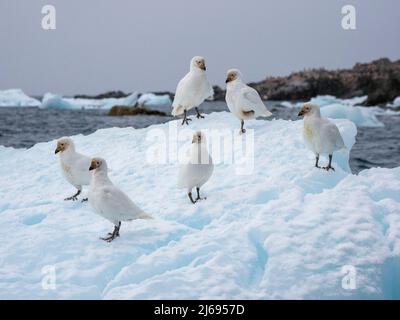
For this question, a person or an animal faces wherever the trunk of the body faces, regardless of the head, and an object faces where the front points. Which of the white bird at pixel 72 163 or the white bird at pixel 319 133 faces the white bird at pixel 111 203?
the white bird at pixel 319 133

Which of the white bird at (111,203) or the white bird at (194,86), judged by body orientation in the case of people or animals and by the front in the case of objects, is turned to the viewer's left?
the white bird at (111,203)

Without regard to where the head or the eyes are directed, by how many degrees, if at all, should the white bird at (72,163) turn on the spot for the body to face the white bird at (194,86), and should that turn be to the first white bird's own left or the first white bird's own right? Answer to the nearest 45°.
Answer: approximately 135° to the first white bird's own right

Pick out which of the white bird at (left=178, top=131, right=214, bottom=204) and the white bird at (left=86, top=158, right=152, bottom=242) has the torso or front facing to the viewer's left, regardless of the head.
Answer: the white bird at (left=86, top=158, right=152, bottom=242)

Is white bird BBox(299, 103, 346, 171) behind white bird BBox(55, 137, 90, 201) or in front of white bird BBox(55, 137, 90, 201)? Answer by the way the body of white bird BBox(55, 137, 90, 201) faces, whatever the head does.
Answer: behind

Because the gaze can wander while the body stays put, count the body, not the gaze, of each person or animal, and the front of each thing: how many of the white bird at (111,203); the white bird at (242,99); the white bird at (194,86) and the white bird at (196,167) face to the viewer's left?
2

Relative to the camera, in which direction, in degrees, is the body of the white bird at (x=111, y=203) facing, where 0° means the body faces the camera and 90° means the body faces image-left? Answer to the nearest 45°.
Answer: approximately 90°

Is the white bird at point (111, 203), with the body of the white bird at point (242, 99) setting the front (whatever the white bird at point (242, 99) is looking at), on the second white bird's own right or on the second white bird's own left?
on the second white bird's own left

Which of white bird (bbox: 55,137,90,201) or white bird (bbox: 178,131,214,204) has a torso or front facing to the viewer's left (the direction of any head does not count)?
white bird (bbox: 55,137,90,201)

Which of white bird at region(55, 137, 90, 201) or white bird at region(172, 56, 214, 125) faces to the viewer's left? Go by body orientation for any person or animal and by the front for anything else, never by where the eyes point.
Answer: white bird at region(55, 137, 90, 201)

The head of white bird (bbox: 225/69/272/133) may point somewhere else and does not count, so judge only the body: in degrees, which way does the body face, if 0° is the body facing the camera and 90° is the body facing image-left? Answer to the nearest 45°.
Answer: approximately 90°

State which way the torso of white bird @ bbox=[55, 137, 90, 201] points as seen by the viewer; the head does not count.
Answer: to the viewer's left
